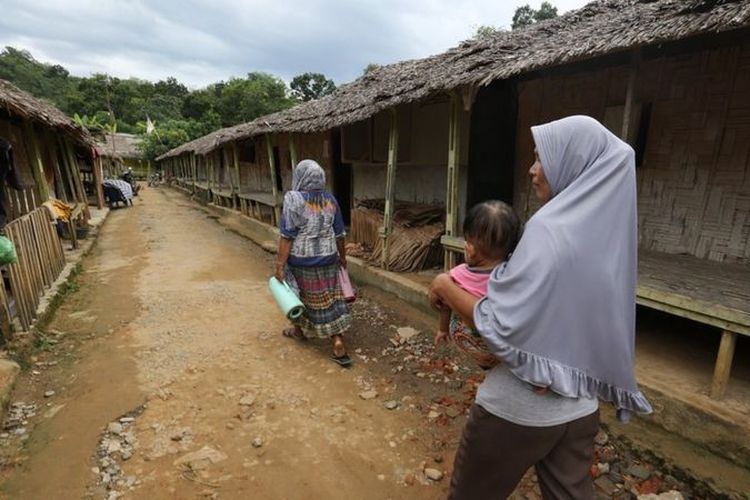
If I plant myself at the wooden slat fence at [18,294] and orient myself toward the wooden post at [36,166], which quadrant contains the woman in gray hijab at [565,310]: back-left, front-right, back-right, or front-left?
back-right

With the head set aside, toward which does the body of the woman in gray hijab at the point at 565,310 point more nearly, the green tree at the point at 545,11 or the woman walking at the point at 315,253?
the woman walking

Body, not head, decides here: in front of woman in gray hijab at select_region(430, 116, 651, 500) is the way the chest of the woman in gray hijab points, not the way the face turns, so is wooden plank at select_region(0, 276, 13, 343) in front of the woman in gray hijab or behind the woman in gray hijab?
in front

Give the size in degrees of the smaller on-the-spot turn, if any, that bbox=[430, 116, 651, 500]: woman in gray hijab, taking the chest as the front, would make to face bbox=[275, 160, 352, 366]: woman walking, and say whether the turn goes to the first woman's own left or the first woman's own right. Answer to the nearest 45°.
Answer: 0° — they already face them

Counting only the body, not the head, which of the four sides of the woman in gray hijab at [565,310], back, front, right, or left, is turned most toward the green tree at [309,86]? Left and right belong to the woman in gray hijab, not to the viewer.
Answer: front

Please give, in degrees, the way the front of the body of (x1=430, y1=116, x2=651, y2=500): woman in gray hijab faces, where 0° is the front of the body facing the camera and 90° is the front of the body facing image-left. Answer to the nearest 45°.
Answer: approximately 135°

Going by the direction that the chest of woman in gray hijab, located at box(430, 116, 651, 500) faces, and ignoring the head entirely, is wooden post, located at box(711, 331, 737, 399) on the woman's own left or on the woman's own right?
on the woman's own right

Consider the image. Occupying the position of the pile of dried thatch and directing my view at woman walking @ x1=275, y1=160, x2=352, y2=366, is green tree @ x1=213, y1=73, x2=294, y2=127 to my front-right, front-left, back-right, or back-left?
back-right

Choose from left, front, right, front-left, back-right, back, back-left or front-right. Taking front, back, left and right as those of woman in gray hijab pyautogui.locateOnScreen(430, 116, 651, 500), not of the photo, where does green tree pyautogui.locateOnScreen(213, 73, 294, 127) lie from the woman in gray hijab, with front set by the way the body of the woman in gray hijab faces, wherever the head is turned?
front
